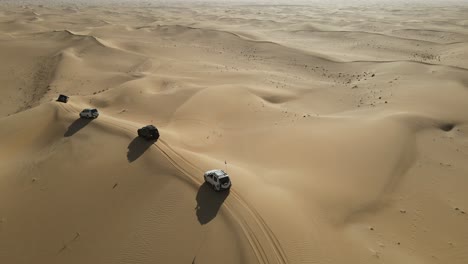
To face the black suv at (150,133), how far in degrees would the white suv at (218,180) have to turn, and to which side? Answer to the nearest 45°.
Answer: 0° — it already faces it

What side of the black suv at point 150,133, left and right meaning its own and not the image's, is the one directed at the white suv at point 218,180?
back

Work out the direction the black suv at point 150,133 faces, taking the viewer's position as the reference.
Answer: facing away from the viewer and to the left of the viewer

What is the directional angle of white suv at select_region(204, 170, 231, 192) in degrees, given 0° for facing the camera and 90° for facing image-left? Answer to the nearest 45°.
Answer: approximately 135°
